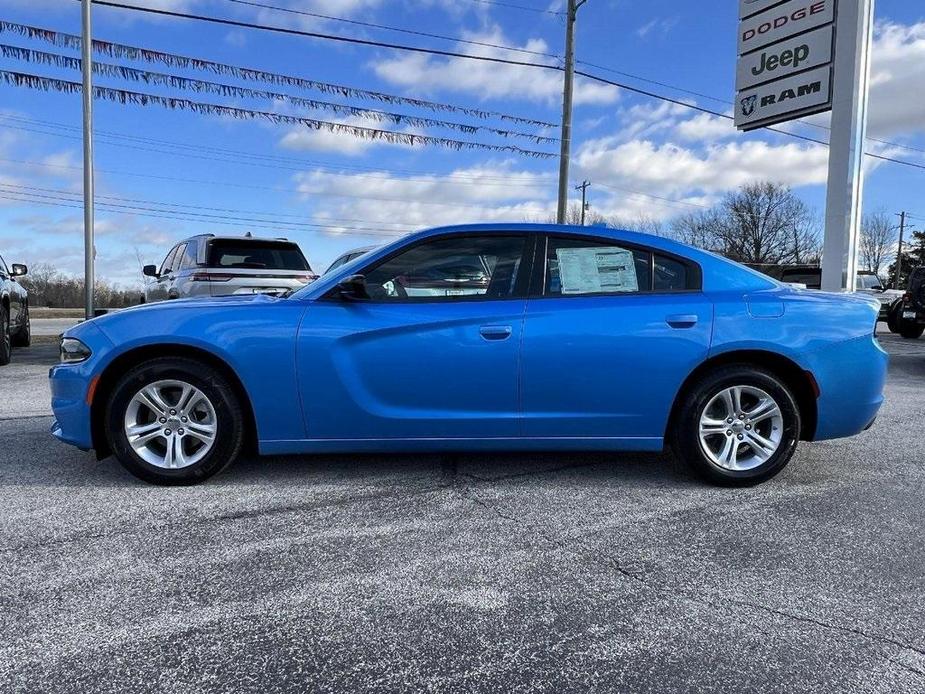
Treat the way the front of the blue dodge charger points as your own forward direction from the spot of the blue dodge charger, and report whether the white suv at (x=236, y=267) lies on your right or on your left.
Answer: on your right

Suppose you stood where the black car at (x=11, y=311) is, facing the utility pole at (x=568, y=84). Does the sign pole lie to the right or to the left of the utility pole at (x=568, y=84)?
right

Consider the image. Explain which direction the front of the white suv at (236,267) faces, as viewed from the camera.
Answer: facing away from the viewer and to the left of the viewer

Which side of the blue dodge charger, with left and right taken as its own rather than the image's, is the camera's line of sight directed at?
left

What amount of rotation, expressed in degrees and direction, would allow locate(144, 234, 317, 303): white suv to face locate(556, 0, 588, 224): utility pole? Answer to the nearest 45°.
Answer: approximately 90° to its right

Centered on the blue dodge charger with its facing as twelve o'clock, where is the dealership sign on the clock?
The dealership sign is roughly at 4 o'clock from the blue dodge charger.

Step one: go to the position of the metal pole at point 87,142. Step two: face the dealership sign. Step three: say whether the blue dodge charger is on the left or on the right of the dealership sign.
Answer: right

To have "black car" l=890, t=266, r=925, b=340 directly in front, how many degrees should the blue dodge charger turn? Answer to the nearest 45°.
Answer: approximately 135° to its right

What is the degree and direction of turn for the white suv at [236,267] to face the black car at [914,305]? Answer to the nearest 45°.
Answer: approximately 135° to its right
